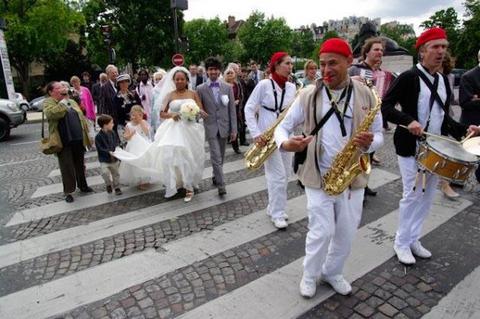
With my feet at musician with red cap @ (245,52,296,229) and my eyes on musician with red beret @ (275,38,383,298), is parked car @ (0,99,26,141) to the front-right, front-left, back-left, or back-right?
back-right

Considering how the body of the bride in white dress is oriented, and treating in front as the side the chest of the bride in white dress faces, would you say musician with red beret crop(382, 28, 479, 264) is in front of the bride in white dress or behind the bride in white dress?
in front

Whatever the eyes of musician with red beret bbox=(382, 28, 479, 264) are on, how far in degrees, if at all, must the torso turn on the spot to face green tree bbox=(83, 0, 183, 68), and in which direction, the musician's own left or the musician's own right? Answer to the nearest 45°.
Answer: approximately 180°

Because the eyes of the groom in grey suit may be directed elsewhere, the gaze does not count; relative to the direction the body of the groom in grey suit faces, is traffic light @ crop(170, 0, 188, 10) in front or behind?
behind

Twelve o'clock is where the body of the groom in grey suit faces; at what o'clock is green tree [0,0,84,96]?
The green tree is roughly at 5 o'clock from the groom in grey suit.

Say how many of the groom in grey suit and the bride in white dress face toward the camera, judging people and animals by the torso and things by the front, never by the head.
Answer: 2

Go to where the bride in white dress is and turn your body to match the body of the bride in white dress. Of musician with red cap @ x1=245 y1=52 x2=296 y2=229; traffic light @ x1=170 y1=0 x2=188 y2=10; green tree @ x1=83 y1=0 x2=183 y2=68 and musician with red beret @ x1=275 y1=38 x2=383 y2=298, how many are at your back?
2

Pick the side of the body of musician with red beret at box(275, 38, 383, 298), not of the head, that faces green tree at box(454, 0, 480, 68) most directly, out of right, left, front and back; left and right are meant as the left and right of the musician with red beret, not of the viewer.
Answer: back

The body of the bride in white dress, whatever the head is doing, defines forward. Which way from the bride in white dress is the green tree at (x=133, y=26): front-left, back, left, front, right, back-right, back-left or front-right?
back

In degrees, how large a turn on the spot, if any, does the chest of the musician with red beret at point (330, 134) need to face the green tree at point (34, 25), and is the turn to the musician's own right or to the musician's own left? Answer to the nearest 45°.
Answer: approximately 135° to the musician's own right
